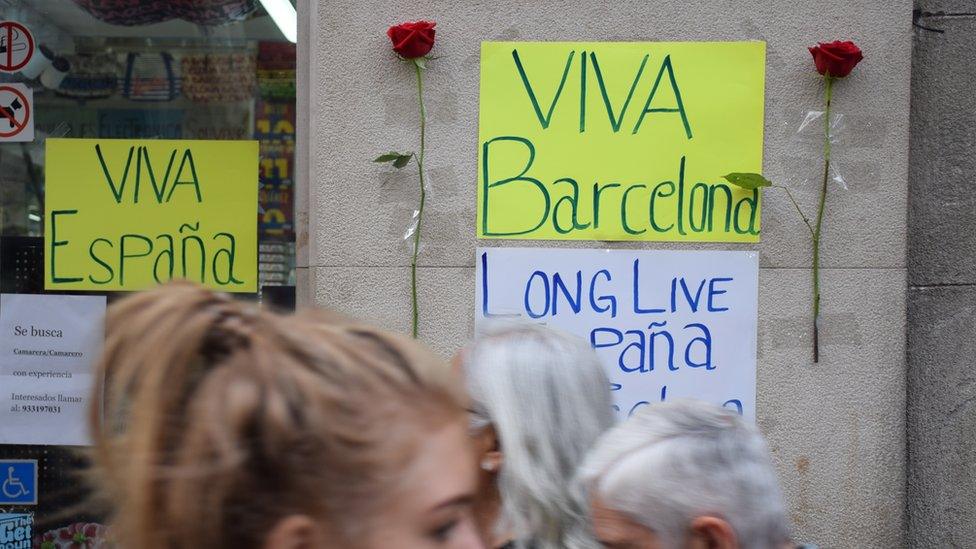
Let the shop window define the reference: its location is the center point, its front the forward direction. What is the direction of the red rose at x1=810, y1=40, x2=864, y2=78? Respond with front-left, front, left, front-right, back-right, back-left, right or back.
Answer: front-left

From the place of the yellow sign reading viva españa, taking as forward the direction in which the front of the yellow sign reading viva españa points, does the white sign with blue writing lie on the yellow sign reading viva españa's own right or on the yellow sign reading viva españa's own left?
on the yellow sign reading viva españa's own left

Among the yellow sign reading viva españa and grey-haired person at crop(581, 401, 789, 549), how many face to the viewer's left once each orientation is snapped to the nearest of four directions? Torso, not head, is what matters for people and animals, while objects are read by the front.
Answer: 1

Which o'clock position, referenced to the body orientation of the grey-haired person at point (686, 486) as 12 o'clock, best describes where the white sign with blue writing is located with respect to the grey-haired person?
The white sign with blue writing is roughly at 3 o'clock from the grey-haired person.

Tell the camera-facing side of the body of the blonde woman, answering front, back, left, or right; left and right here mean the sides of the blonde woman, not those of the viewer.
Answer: right

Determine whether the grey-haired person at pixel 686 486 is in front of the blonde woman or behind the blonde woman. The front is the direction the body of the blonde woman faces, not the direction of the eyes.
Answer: in front

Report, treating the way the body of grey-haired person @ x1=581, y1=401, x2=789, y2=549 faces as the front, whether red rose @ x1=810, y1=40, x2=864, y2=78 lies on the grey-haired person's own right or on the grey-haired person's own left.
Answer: on the grey-haired person's own right

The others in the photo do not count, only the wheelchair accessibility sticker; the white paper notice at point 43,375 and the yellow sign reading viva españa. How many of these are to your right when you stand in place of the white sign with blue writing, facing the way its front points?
3

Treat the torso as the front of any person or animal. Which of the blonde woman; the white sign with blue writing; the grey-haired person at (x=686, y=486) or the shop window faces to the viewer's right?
the blonde woman

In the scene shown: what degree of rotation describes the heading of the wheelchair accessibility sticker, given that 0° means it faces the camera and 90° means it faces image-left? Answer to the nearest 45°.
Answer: approximately 0°

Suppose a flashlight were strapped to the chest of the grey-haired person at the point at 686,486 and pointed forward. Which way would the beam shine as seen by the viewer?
to the viewer's left

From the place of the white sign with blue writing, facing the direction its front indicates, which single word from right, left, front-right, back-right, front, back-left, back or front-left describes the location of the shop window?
right

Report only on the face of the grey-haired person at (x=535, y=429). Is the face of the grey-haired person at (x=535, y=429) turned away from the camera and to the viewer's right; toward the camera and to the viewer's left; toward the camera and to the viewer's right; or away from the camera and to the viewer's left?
away from the camera and to the viewer's left
